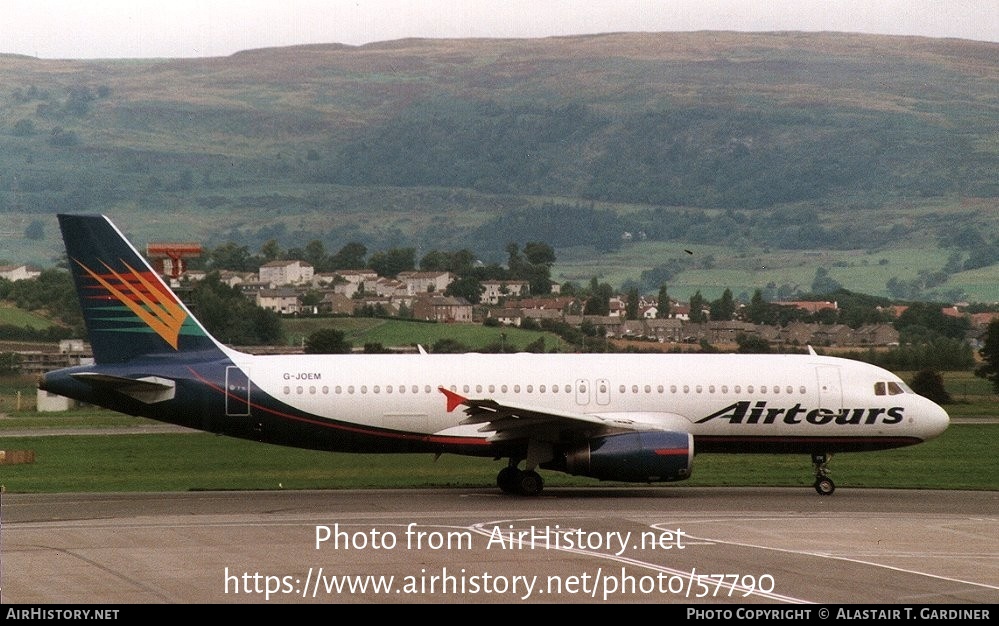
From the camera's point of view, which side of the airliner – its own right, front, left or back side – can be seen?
right
